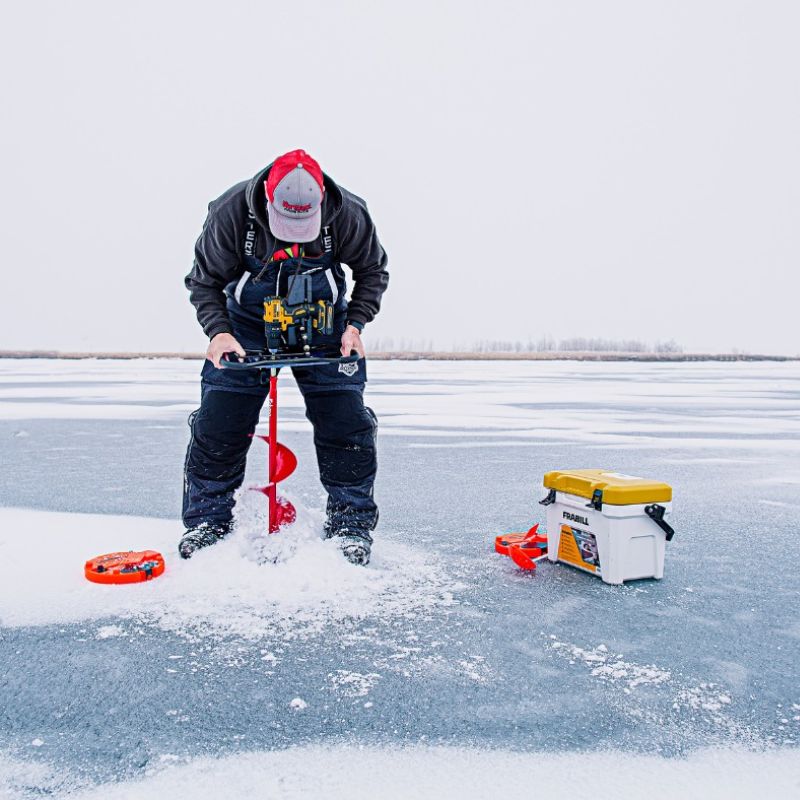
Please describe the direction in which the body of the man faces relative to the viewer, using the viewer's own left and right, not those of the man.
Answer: facing the viewer

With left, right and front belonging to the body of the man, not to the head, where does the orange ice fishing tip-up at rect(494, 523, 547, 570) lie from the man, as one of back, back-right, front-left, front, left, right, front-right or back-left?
left

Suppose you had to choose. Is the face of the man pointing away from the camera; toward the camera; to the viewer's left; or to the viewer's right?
toward the camera

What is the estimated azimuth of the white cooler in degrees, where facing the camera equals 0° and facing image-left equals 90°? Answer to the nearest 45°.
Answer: approximately 45°

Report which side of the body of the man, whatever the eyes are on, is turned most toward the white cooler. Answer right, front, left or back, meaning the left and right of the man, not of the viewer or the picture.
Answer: left

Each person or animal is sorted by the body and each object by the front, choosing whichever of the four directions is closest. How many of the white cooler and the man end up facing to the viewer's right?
0
